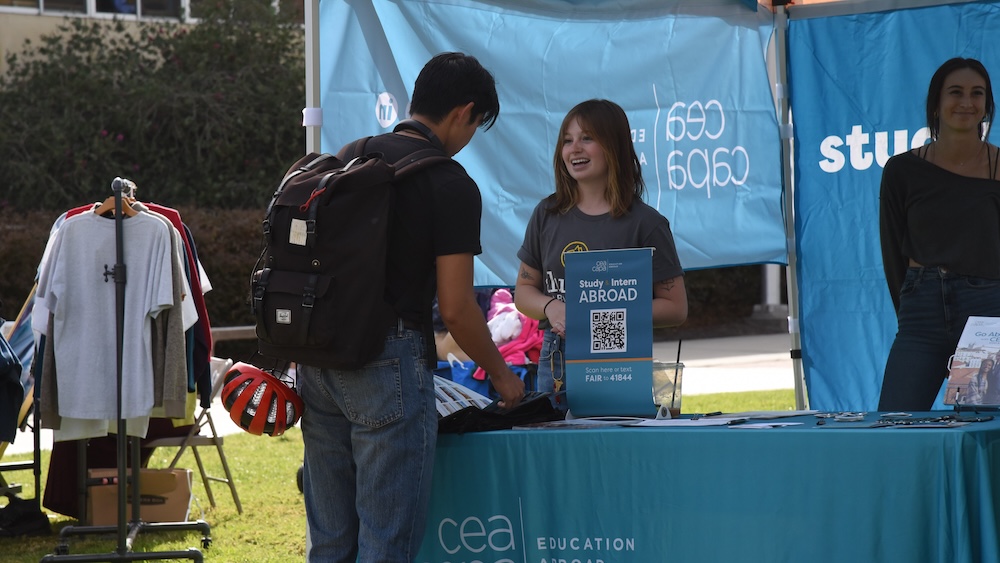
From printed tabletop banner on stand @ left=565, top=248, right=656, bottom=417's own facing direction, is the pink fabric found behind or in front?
behind

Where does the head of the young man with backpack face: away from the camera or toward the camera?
away from the camera

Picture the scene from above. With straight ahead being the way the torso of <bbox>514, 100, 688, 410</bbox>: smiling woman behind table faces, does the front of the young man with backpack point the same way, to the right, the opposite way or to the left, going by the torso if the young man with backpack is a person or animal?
the opposite way

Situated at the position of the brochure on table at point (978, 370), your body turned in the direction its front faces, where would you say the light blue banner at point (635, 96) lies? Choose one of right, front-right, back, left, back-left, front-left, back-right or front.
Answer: back-right

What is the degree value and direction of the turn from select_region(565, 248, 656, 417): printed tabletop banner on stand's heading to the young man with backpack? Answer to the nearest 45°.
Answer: approximately 45° to its right

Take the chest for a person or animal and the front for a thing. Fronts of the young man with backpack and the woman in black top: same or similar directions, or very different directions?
very different directions
